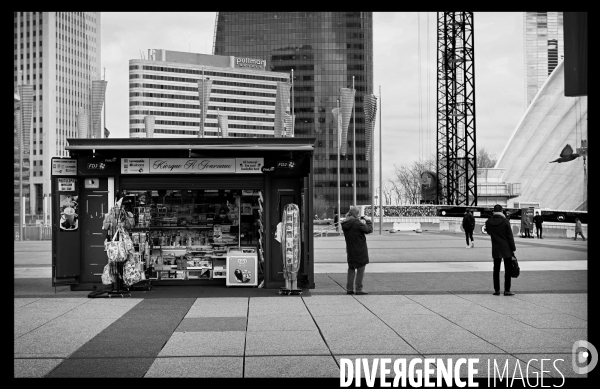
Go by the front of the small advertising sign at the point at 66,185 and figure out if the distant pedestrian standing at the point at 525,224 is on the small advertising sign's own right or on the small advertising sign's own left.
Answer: on the small advertising sign's own left

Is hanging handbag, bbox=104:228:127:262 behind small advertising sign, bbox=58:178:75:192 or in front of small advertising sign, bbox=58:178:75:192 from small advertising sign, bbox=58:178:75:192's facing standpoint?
in front

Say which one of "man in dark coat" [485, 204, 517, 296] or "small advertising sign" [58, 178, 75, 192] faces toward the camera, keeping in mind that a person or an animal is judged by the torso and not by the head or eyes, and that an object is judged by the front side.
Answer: the small advertising sign

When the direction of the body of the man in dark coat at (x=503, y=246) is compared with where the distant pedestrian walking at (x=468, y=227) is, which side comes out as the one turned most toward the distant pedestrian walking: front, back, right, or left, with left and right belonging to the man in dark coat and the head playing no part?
front

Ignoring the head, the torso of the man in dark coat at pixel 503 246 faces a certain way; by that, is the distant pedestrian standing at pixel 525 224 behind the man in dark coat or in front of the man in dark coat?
in front

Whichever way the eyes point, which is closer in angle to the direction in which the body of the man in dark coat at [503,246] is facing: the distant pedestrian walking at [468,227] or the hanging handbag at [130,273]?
the distant pedestrian walking

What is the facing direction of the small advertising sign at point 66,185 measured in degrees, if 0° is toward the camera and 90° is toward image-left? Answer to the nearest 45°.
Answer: approximately 0°

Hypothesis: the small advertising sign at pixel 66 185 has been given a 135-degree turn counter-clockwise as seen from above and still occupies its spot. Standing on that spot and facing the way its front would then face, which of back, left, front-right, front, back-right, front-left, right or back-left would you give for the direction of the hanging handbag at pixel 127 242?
right

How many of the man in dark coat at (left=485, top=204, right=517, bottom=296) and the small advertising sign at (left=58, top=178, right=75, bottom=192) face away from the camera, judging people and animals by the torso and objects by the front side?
1

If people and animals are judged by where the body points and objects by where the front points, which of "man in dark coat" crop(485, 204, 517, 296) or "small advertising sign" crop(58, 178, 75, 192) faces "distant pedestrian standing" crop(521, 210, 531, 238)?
the man in dark coat

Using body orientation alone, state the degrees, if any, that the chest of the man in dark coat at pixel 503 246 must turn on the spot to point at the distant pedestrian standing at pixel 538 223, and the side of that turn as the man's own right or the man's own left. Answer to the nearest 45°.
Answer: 0° — they already face them

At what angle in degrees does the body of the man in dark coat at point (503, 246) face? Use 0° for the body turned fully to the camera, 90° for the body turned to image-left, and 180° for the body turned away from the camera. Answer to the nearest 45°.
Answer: approximately 180°
